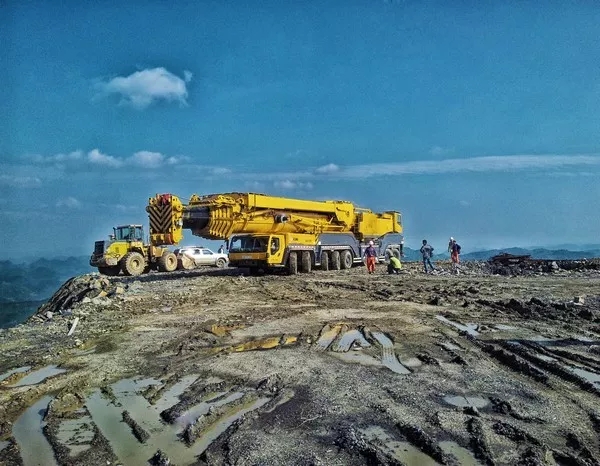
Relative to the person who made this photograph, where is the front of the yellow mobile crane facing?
facing the viewer and to the left of the viewer

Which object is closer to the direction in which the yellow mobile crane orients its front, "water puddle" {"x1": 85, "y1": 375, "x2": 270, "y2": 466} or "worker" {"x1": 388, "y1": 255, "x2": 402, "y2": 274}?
the water puddle

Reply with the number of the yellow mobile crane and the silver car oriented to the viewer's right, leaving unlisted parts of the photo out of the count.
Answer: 1

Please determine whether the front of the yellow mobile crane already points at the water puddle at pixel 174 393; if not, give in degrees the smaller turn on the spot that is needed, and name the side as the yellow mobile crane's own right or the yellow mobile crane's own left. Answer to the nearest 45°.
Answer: approximately 45° to the yellow mobile crane's own left

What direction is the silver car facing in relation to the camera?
to the viewer's right

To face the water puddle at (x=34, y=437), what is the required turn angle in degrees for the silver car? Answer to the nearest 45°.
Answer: approximately 90° to its right

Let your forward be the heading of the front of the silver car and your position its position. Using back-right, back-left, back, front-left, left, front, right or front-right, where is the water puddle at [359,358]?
right

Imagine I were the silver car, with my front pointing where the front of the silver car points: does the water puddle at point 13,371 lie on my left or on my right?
on my right

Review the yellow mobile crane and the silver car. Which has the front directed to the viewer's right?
the silver car

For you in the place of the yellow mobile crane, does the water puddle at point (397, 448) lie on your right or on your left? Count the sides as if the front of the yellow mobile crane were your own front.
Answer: on your left

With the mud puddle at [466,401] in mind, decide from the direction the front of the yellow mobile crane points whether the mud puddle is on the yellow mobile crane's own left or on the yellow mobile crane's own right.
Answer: on the yellow mobile crane's own left

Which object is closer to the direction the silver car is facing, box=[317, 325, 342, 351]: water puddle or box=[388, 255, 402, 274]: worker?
the worker

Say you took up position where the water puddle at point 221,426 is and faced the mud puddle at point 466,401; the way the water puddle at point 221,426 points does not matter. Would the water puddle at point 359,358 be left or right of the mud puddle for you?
left

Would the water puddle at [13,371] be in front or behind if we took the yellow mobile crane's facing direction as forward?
in front

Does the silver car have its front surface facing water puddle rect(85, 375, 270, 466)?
no

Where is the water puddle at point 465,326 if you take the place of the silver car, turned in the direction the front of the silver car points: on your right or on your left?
on your right

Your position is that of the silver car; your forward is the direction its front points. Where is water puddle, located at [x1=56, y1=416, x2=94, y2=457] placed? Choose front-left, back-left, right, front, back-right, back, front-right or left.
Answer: right
